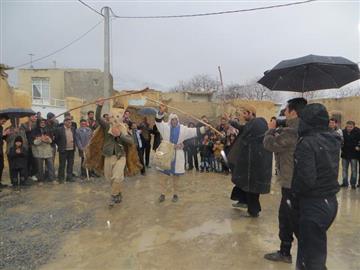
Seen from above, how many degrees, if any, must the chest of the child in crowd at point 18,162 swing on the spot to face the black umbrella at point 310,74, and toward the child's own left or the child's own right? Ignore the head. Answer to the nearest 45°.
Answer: approximately 45° to the child's own left

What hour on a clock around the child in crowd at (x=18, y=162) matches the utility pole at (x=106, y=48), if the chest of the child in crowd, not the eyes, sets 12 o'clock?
The utility pole is roughly at 7 o'clock from the child in crowd.

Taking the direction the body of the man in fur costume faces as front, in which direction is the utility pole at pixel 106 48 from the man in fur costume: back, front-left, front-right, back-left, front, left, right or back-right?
back

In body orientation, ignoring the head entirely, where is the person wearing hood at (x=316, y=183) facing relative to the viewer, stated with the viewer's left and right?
facing away from the viewer and to the left of the viewer

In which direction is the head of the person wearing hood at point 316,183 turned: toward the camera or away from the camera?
away from the camera

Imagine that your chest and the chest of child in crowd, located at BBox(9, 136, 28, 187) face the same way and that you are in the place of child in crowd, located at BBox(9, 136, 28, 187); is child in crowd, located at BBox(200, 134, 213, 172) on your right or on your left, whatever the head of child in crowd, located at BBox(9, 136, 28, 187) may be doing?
on your left

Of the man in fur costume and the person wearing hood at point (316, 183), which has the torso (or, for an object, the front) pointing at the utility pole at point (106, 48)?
the person wearing hood

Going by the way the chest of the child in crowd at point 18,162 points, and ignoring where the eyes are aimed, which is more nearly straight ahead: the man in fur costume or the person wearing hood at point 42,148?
the man in fur costume
